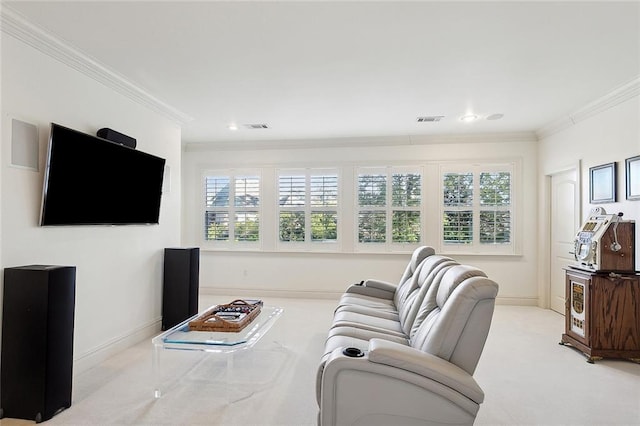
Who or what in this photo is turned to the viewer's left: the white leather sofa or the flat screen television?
the white leather sofa

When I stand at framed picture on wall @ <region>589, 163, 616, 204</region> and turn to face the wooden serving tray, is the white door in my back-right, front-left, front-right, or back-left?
back-right

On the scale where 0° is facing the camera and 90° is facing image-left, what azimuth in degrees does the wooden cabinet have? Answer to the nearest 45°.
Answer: approximately 45°

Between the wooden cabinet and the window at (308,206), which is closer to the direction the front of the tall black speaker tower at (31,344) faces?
the wooden cabinet

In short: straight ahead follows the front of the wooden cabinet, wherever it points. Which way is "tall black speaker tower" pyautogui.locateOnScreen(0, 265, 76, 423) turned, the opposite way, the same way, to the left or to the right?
the opposite way

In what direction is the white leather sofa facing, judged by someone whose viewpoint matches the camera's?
facing to the left of the viewer

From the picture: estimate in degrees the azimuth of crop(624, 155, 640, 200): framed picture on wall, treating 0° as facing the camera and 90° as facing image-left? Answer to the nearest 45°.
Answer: approximately 45°

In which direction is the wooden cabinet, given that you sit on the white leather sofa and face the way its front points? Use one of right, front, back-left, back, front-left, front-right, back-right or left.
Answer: back-right

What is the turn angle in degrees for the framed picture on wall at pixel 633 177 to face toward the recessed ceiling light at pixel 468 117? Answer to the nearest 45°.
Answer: approximately 45° to its right

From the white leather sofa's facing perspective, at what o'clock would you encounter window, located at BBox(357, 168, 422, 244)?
The window is roughly at 3 o'clock from the white leather sofa.

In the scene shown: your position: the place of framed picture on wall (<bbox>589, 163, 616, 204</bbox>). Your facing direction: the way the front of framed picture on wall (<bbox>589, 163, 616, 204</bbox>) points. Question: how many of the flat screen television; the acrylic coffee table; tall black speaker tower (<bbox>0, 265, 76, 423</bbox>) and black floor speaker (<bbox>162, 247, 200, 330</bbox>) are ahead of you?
4

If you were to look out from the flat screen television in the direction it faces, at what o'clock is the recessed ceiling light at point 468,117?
The recessed ceiling light is roughly at 11 o'clock from the flat screen television.
